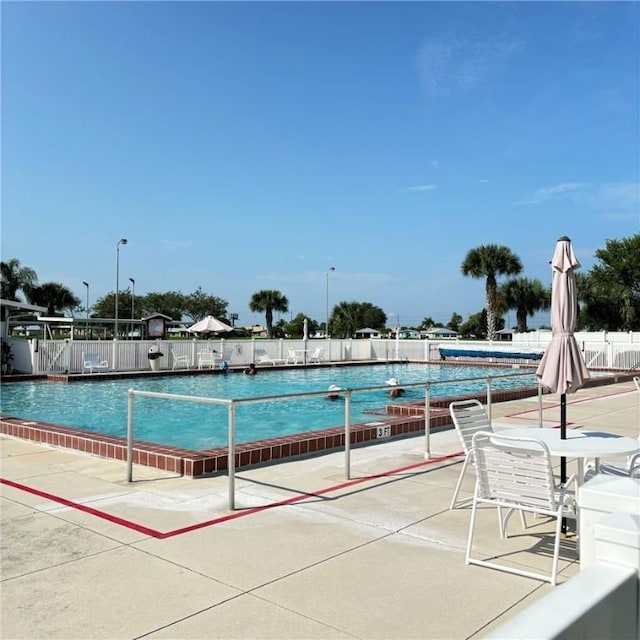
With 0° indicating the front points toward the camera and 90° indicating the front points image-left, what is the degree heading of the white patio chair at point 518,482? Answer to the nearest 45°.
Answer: approximately 225°

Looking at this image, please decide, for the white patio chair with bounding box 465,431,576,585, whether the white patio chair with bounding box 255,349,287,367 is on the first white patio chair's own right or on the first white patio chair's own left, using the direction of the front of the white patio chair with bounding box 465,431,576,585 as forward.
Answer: on the first white patio chair's own left

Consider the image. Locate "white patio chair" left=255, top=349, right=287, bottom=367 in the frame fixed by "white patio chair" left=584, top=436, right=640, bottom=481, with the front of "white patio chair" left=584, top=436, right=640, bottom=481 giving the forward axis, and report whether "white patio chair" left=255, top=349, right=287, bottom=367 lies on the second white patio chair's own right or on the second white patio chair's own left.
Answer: on the second white patio chair's own right

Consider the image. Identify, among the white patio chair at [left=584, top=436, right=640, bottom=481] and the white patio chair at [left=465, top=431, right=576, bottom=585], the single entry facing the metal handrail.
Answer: the white patio chair at [left=584, top=436, right=640, bottom=481]

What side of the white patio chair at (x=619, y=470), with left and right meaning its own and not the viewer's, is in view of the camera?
left
